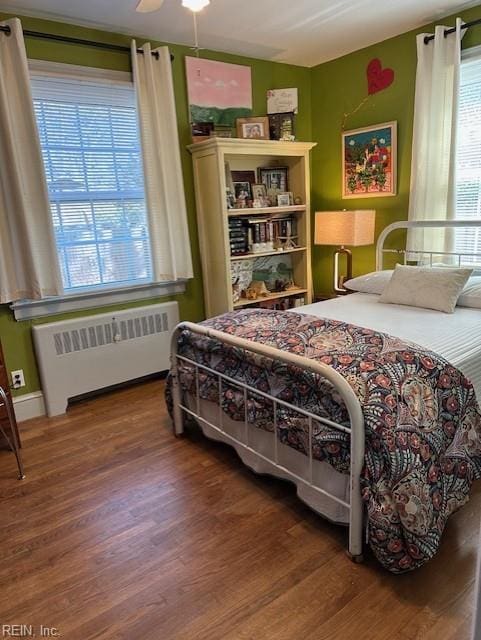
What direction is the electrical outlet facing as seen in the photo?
toward the camera

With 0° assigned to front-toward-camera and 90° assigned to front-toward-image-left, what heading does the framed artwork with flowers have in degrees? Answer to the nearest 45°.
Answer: approximately 45°

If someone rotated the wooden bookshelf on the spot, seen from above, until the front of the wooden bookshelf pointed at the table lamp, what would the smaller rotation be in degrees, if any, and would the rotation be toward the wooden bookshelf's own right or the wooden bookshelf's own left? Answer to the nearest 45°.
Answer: approximately 45° to the wooden bookshelf's own left

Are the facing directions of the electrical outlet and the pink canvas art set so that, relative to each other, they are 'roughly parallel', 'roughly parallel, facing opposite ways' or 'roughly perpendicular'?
roughly parallel

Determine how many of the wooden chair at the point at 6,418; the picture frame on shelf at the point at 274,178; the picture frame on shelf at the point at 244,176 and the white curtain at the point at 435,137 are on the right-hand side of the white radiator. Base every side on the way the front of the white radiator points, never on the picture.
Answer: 1

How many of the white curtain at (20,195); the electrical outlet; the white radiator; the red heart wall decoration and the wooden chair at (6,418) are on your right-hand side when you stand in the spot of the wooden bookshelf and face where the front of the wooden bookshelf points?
4

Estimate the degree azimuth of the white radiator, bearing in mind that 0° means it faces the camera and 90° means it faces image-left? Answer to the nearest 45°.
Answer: approximately 315°

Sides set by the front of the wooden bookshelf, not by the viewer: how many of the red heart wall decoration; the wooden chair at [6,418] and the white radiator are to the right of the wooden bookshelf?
2

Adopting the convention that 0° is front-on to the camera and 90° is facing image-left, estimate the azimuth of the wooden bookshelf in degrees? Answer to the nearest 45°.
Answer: approximately 315°

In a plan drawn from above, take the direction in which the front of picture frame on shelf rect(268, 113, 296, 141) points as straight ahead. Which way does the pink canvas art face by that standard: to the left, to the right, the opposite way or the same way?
the same way

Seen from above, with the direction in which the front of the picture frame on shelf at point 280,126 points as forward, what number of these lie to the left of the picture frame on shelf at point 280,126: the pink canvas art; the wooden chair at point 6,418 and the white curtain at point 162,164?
0

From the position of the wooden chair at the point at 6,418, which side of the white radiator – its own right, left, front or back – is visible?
right

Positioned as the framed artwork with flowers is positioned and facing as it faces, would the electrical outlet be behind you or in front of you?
in front

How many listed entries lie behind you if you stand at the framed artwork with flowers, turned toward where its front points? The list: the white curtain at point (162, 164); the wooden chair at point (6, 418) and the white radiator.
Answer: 0

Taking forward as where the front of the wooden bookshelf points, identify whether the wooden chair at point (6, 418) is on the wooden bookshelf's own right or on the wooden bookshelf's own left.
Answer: on the wooden bookshelf's own right

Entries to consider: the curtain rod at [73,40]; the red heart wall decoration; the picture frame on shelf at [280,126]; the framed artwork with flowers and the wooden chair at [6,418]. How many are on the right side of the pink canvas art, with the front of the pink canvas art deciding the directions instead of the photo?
2

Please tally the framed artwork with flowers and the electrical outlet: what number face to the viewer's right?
0

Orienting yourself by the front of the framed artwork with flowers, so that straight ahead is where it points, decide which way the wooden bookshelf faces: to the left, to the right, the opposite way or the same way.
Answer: to the left
